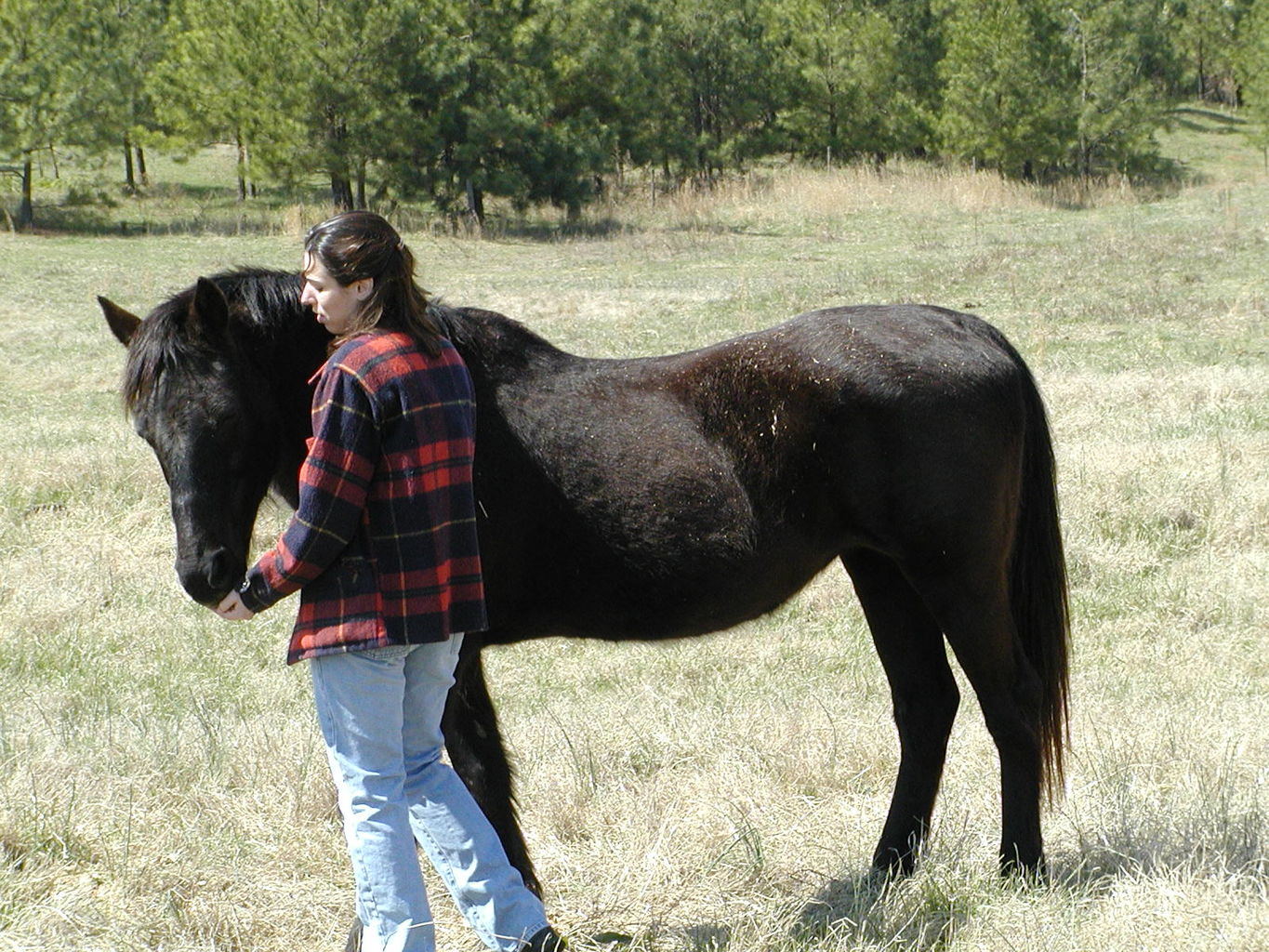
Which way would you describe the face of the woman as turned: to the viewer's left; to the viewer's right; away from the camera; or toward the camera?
to the viewer's left

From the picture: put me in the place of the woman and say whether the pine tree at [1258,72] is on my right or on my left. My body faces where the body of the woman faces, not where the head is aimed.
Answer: on my right

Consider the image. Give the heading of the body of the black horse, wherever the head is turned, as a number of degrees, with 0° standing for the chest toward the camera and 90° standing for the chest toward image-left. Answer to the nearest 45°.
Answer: approximately 90°

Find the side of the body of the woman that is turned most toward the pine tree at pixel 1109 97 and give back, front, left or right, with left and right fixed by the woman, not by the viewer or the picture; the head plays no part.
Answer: right

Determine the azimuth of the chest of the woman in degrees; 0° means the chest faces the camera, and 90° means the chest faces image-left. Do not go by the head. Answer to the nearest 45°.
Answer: approximately 135°

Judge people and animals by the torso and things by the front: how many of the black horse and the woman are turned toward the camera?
0

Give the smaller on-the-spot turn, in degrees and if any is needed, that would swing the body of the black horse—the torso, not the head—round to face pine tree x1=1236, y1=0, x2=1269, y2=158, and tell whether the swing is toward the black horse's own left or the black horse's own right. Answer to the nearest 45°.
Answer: approximately 135° to the black horse's own right
